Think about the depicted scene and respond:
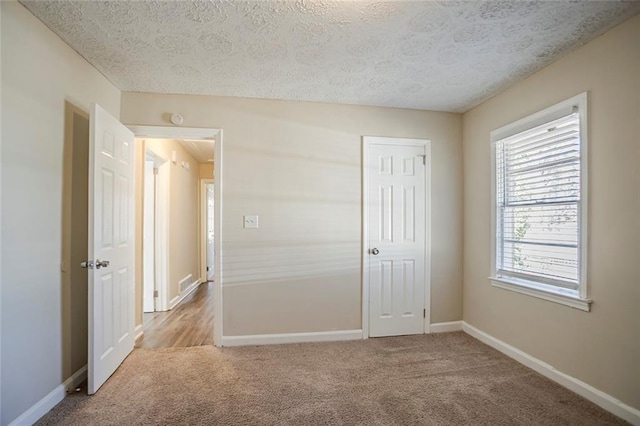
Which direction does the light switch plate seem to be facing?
toward the camera

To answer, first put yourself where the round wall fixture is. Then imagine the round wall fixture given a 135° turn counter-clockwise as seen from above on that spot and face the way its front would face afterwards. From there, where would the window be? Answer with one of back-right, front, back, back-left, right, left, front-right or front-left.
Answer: right

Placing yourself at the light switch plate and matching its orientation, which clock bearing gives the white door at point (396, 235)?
The white door is roughly at 9 o'clock from the light switch plate.

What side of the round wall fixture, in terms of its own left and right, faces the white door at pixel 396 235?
left

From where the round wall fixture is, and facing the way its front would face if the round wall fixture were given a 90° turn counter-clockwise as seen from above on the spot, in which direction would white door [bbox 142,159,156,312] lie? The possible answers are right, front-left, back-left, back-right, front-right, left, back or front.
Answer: left

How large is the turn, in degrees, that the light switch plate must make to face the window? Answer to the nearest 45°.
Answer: approximately 45° to its left

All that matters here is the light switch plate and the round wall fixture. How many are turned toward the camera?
2

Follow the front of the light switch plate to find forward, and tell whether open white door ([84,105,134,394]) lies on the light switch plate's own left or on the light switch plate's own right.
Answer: on the light switch plate's own right

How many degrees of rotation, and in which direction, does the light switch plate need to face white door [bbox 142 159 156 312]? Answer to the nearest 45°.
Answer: approximately 135° to its right

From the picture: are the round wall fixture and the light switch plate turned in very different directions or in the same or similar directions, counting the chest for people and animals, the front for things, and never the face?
same or similar directions

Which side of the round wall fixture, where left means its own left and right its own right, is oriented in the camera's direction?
front
